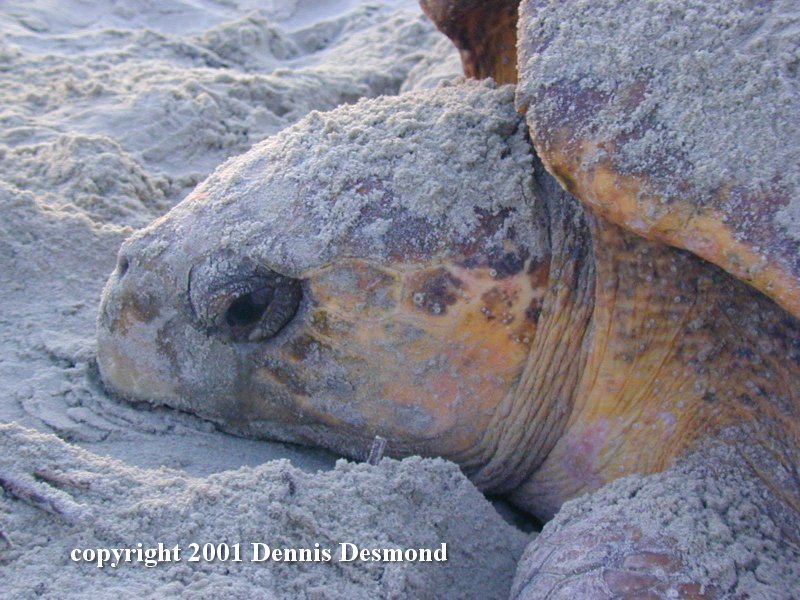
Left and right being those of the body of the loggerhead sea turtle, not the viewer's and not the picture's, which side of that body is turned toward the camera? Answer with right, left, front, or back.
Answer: left
